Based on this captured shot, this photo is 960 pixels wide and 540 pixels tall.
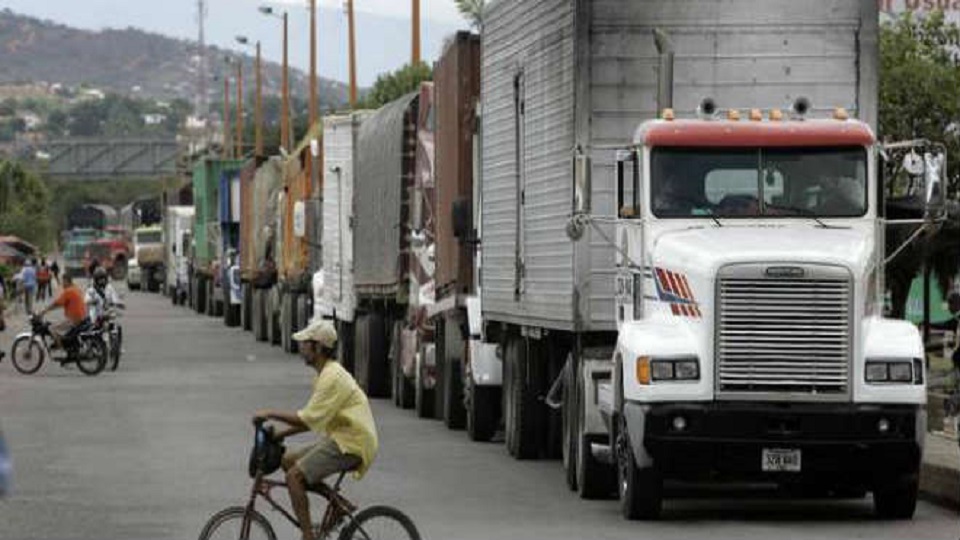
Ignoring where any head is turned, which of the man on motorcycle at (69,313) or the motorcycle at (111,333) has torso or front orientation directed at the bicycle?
the motorcycle

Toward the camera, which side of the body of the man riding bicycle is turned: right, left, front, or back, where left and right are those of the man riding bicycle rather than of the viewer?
left

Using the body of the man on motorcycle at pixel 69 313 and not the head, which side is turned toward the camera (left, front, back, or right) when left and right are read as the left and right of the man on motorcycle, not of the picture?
left

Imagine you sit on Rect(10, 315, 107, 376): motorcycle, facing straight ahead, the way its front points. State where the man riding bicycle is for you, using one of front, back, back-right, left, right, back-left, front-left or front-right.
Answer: left

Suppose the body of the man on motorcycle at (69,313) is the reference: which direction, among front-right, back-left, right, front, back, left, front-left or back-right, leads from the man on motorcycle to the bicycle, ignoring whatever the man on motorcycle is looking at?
left

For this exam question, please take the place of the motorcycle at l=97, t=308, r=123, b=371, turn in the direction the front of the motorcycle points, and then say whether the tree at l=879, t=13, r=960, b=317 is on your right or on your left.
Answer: on your left

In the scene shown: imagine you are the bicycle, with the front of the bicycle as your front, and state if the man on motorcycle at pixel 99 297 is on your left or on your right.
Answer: on your right

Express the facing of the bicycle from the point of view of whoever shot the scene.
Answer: facing to the left of the viewer

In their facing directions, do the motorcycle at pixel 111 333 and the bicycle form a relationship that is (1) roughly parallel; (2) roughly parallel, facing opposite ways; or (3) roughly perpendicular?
roughly perpendicular
